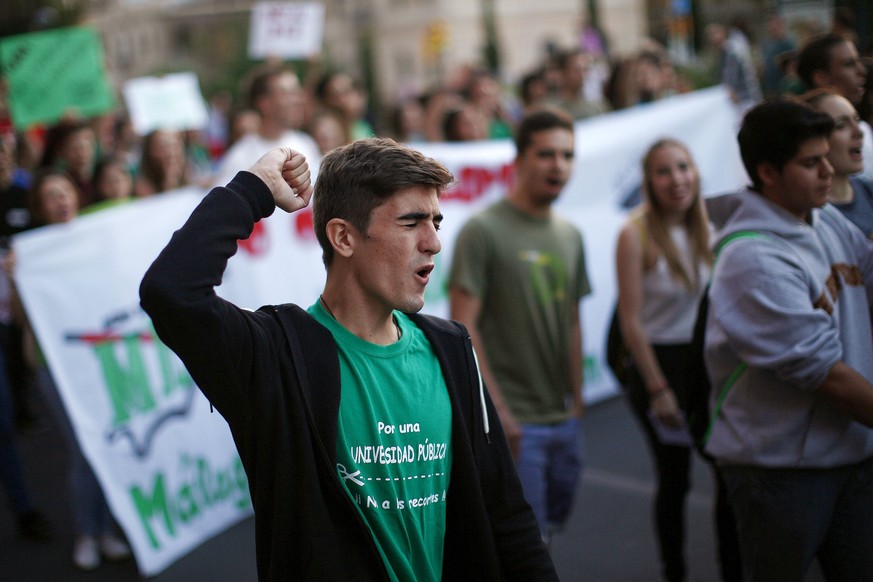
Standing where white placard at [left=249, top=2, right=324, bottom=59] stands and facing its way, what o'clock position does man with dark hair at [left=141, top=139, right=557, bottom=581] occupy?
The man with dark hair is roughly at 12 o'clock from the white placard.

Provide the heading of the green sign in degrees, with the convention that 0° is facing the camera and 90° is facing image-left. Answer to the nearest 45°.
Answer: approximately 0°

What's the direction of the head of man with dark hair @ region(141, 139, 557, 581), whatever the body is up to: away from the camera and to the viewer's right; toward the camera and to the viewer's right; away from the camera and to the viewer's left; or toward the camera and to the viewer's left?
toward the camera and to the viewer's right

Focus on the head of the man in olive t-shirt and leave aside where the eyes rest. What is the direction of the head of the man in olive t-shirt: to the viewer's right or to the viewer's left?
to the viewer's right

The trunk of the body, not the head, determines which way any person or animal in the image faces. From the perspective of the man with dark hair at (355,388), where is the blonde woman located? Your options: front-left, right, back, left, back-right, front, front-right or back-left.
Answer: left

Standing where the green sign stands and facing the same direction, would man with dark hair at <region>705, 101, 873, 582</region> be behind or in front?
in front

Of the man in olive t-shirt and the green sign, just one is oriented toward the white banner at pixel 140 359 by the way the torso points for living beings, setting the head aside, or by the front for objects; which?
the green sign

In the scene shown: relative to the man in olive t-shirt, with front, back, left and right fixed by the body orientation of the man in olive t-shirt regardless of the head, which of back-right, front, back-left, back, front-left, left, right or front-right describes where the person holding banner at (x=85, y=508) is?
back-right
